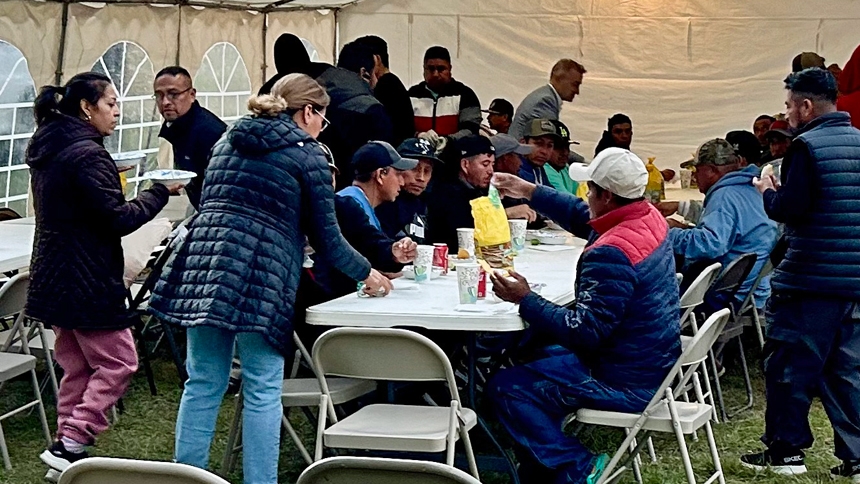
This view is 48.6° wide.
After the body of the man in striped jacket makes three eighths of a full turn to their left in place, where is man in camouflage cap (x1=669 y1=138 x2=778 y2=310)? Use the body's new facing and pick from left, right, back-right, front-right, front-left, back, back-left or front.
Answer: right

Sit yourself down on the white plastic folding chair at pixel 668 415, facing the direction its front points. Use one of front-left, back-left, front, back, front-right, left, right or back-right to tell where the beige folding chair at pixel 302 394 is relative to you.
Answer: front

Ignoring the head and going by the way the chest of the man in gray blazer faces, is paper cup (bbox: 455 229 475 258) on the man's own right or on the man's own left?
on the man's own right

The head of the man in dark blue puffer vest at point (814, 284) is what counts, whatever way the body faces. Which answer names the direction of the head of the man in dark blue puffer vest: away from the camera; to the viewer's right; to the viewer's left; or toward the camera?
to the viewer's left

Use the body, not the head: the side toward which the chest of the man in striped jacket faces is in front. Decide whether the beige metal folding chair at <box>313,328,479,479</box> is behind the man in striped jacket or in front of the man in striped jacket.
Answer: in front

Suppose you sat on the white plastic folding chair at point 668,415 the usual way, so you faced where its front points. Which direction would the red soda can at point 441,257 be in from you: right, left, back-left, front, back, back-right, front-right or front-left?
front-right

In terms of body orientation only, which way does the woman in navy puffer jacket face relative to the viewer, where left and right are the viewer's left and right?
facing away from the viewer and to the right of the viewer

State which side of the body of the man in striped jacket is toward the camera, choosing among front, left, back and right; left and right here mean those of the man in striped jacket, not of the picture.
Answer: front

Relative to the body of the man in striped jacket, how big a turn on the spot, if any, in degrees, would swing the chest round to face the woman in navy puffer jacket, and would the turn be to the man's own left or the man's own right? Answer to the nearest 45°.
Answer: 0° — they already face them

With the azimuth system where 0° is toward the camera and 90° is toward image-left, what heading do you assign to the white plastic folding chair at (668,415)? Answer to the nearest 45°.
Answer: approximately 90°

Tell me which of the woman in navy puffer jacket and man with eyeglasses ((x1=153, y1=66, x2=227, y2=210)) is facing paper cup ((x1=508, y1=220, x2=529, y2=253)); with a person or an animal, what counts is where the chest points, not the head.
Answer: the woman in navy puffer jacket

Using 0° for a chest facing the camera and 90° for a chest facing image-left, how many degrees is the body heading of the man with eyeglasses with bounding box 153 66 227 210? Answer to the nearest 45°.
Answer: approximately 45°

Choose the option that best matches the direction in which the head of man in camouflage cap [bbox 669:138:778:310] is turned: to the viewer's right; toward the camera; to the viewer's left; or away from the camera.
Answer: to the viewer's left

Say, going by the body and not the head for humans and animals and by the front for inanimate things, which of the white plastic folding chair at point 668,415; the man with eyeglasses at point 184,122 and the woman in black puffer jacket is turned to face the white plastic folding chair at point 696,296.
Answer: the woman in black puffer jacket

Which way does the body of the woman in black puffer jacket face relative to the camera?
to the viewer's right

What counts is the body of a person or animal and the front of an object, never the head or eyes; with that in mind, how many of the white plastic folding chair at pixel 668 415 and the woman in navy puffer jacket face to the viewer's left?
1
